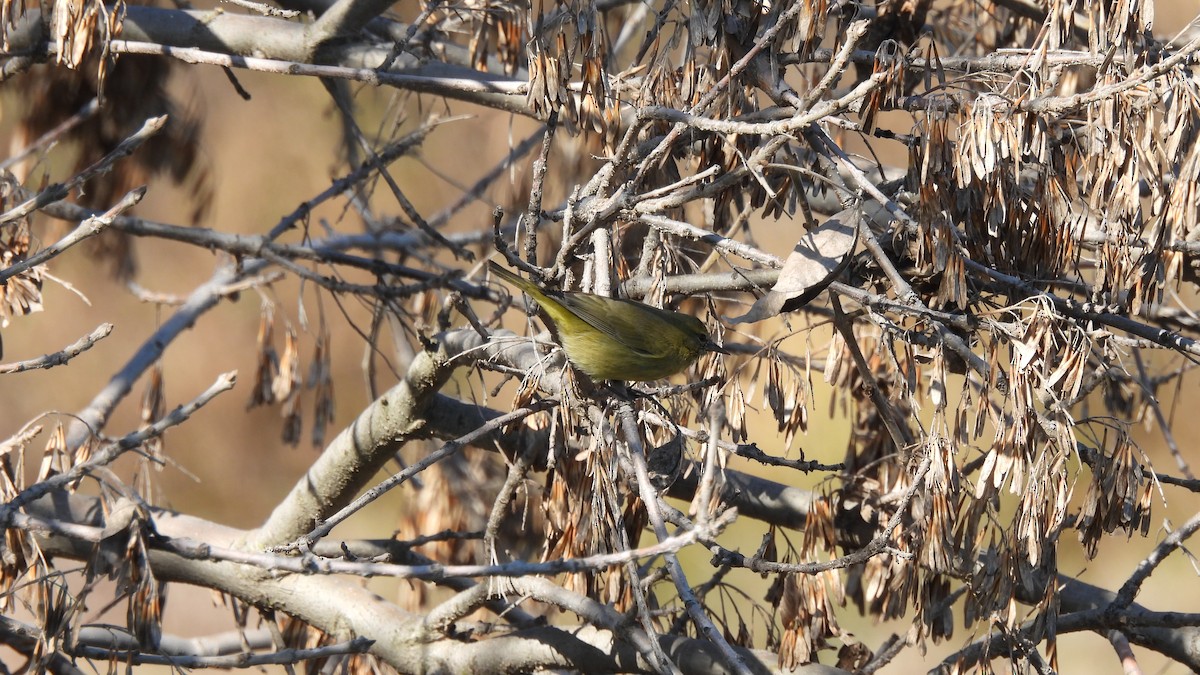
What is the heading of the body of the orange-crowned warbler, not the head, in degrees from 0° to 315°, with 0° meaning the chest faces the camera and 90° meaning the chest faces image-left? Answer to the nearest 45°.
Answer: approximately 270°
